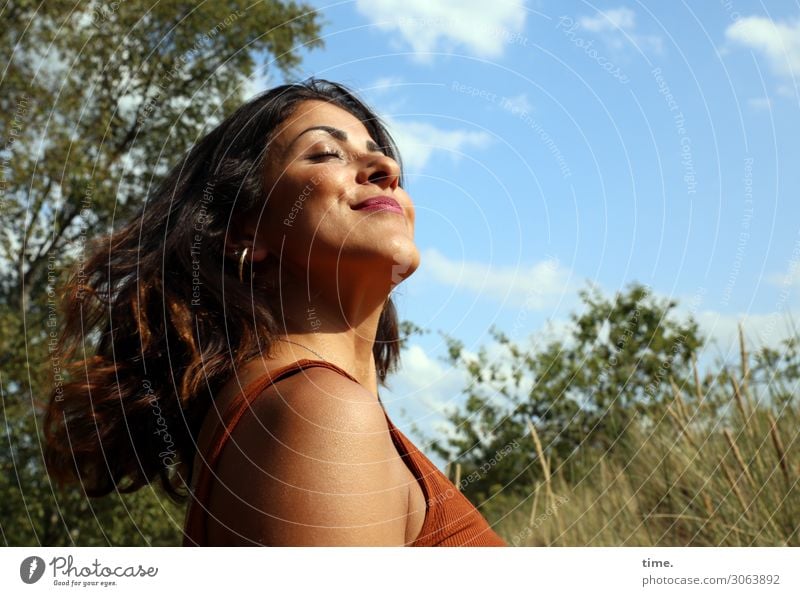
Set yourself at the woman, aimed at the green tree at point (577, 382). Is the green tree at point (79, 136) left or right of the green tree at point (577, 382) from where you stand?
left

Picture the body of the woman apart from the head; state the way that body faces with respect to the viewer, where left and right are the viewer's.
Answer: facing to the right of the viewer
